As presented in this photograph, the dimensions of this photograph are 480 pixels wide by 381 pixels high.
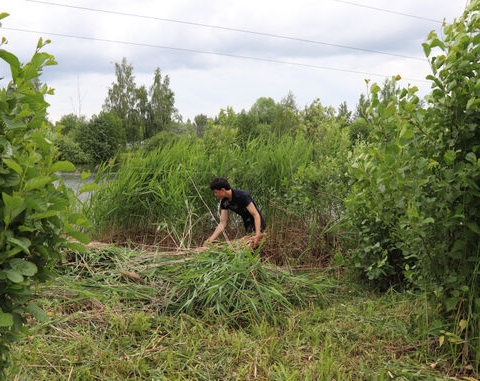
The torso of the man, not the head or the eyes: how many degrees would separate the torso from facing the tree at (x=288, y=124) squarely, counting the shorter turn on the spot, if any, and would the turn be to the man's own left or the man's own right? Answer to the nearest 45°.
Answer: approximately 135° to the man's own right

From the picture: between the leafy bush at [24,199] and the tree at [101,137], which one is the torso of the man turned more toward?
the leafy bush

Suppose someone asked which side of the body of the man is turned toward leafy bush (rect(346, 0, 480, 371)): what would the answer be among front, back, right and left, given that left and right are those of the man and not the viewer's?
left

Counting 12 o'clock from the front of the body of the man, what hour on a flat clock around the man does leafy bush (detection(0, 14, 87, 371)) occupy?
The leafy bush is roughly at 11 o'clock from the man.

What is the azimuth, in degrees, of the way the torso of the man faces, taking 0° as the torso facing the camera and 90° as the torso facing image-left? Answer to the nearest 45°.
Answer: approximately 45°

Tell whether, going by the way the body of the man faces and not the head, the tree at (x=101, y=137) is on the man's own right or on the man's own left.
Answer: on the man's own right
